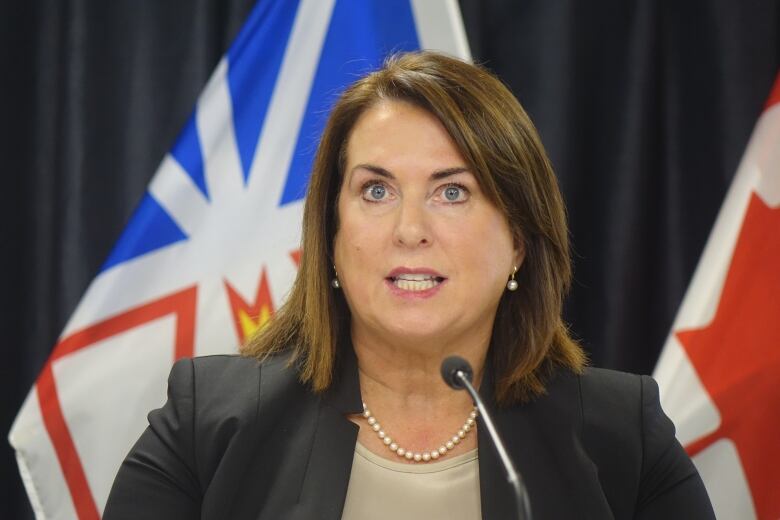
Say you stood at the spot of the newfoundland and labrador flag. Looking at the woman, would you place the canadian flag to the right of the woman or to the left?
left

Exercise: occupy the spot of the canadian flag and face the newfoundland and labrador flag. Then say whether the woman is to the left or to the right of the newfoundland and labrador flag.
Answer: left

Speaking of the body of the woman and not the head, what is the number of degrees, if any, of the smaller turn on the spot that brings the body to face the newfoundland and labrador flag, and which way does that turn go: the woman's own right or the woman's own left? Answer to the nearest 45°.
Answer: approximately 135° to the woman's own right

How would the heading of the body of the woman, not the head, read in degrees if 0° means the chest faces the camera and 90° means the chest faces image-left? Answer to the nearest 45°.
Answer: approximately 0°

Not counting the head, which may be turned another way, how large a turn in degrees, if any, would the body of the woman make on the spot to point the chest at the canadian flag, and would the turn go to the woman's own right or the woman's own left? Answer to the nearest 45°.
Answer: approximately 135° to the woman's own left
